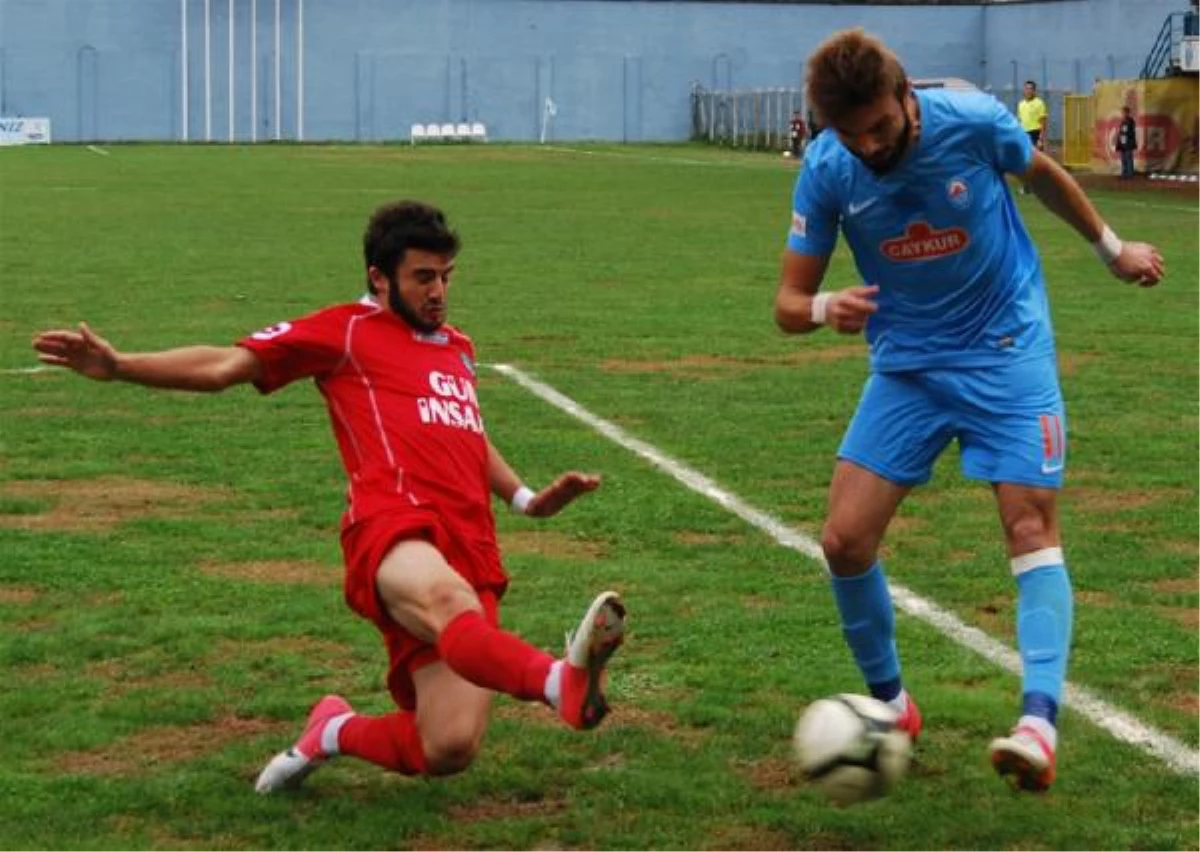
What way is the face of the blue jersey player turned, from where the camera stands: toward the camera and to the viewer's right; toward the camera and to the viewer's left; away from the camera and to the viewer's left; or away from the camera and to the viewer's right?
toward the camera and to the viewer's left

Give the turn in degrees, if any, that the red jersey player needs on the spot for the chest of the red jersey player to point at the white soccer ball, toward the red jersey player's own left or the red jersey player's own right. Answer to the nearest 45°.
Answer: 0° — they already face it

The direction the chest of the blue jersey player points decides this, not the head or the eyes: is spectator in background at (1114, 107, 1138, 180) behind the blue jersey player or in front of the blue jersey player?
behind

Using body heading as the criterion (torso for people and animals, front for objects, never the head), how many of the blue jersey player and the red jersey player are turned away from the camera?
0

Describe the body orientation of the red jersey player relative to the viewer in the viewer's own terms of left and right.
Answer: facing the viewer and to the right of the viewer

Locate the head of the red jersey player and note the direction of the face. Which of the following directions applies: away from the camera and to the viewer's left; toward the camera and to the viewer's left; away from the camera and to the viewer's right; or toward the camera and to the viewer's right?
toward the camera and to the viewer's right

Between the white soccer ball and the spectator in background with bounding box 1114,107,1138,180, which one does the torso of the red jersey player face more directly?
the white soccer ball

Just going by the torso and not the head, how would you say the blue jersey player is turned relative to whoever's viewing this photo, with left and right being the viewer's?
facing the viewer

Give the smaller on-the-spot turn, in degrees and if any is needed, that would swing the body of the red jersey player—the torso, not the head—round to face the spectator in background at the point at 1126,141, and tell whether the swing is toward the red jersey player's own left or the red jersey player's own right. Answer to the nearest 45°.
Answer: approximately 135° to the red jersey player's own left

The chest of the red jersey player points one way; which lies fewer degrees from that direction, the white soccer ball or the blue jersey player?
the white soccer ball

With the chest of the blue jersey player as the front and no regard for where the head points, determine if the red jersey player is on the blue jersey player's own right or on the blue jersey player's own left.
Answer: on the blue jersey player's own right

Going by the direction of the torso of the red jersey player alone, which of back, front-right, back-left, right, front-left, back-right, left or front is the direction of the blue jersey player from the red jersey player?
front-left

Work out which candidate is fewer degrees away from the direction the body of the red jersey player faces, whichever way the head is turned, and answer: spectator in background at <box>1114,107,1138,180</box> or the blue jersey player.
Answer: the blue jersey player
